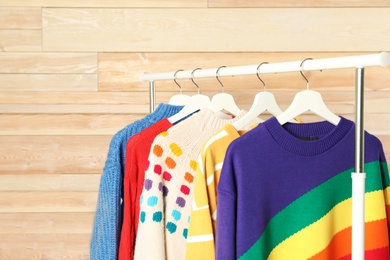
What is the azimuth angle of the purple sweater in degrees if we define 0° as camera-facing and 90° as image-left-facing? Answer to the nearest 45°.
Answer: approximately 0°
